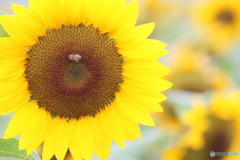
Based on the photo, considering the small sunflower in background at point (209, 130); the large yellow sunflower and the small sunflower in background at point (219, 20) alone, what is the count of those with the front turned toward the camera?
3

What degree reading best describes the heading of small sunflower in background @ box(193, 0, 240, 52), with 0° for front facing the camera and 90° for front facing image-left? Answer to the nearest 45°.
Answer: approximately 0°

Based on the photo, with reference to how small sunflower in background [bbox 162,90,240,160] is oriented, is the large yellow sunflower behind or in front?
in front

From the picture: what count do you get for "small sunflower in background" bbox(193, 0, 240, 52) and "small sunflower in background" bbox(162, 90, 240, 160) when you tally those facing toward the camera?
2

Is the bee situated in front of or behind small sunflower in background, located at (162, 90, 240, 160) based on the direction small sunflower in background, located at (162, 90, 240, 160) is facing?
in front

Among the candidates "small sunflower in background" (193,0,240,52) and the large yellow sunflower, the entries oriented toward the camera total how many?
2
